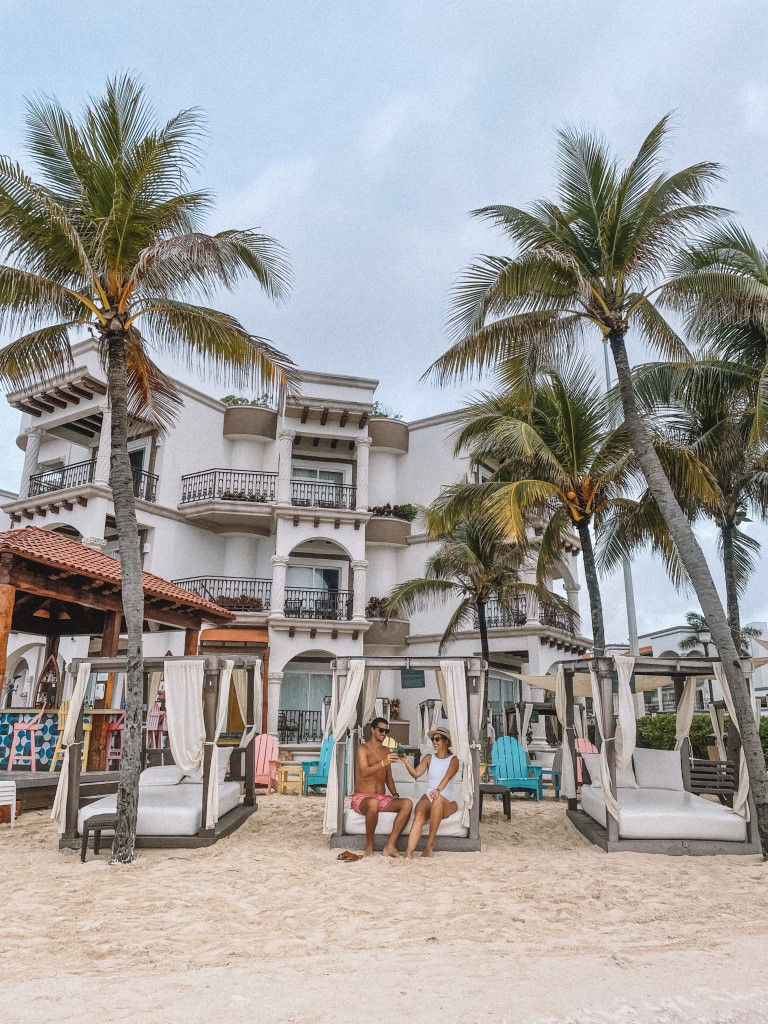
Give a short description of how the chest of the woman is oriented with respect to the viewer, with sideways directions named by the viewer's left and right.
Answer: facing the viewer and to the left of the viewer

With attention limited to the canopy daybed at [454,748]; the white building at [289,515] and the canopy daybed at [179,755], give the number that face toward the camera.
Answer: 3

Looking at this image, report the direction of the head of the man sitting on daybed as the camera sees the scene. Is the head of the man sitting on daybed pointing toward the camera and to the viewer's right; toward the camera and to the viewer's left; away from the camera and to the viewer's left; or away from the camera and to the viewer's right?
toward the camera and to the viewer's right

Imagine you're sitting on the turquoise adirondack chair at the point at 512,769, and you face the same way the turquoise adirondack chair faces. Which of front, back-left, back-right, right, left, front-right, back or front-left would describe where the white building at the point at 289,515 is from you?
back

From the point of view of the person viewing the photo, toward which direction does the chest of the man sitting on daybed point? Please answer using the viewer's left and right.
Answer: facing the viewer and to the right of the viewer

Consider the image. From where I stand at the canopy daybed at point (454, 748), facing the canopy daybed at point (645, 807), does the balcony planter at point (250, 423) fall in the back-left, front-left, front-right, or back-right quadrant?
back-left

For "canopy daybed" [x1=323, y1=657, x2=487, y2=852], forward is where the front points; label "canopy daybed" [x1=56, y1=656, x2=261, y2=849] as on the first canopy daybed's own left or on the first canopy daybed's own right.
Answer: on the first canopy daybed's own right

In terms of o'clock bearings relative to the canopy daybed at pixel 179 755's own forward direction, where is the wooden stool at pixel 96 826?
The wooden stool is roughly at 2 o'clock from the canopy daybed.

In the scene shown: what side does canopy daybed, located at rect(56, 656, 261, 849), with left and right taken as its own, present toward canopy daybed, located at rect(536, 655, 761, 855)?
left

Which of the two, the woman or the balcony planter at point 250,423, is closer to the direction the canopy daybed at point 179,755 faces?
the woman

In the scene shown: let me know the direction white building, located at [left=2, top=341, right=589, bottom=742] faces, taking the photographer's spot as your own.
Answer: facing the viewer

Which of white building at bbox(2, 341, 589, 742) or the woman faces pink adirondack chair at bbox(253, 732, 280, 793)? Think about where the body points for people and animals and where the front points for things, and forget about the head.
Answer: the white building

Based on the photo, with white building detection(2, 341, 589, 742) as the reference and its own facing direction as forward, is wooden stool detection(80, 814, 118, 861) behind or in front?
in front

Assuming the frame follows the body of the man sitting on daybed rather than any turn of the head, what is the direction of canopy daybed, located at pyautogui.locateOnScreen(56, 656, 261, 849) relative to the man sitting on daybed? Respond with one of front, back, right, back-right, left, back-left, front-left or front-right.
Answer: back-right
